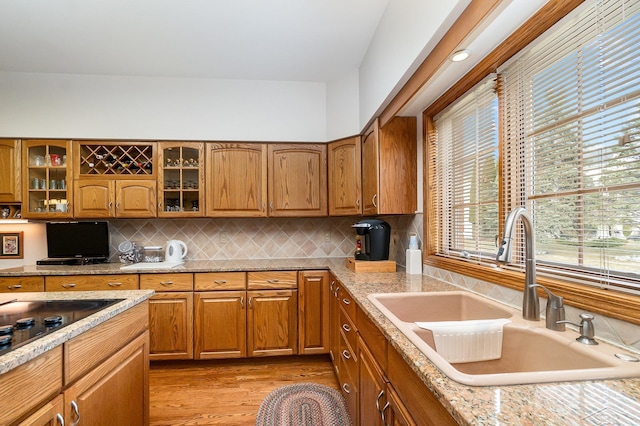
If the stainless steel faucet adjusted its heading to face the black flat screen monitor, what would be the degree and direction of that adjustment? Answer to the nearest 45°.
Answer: approximately 45° to its right

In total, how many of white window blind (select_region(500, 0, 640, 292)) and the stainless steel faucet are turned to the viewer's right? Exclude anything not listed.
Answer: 0

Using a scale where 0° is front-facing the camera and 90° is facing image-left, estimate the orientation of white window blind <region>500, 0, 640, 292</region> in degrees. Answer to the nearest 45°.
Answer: approximately 45°

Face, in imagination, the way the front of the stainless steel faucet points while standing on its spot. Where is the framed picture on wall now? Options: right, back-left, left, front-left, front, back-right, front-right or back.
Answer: front-right

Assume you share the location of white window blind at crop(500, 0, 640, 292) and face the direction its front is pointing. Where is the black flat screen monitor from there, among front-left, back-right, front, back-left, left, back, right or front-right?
front-right

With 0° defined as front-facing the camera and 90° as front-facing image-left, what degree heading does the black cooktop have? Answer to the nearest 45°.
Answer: approximately 315°

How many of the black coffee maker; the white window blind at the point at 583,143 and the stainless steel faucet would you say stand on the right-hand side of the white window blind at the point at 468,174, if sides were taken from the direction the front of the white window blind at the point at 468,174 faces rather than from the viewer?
1

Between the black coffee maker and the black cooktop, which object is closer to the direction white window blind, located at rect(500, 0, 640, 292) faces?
the black cooktop
